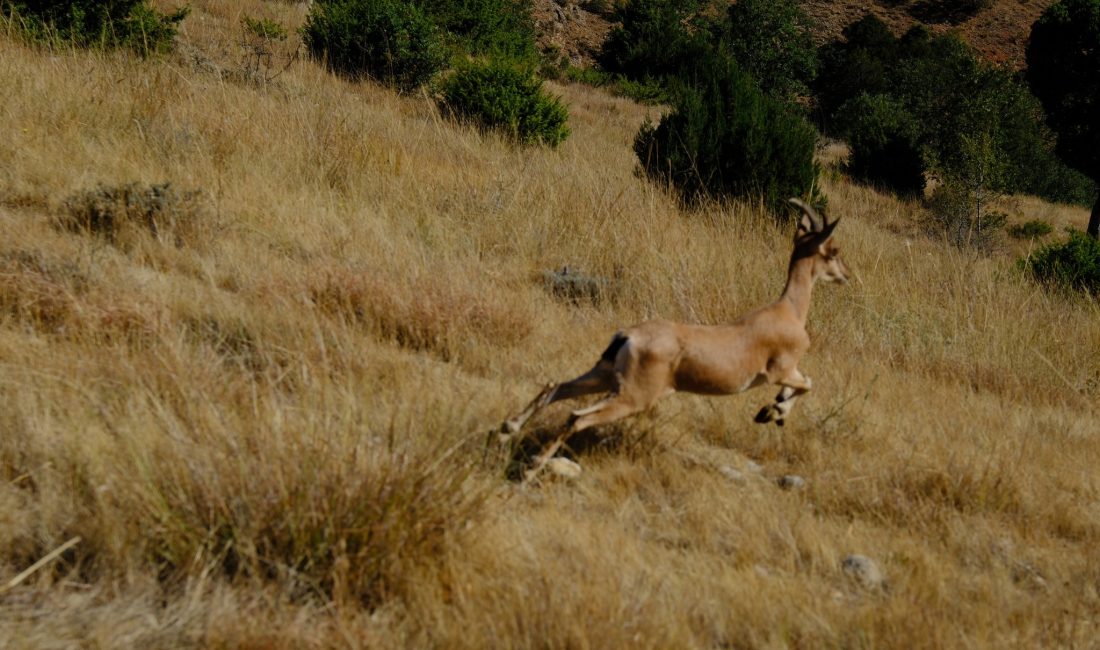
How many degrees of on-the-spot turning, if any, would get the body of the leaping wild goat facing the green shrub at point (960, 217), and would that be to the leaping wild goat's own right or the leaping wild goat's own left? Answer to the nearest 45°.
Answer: approximately 90° to the leaping wild goat's own left

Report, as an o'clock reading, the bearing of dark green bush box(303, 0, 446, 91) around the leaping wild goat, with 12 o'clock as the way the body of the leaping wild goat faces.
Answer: The dark green bush is roughly at 8 o'clock from the leaping wild goat.

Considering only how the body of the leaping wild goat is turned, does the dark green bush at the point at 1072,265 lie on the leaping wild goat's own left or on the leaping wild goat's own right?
on the leaping wild goat's own left

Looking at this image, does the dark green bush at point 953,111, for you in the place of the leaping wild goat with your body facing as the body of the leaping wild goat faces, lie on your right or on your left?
on your left

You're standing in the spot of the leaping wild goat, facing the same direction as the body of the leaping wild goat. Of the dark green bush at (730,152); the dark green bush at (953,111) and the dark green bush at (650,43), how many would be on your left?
3

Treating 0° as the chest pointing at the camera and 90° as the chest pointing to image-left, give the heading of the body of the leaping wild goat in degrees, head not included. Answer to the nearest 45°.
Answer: approximately 270°

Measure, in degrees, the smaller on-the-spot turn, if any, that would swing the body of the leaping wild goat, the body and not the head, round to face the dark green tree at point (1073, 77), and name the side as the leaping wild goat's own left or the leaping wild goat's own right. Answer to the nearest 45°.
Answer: approximately 90° to the leaping wild goat's own left

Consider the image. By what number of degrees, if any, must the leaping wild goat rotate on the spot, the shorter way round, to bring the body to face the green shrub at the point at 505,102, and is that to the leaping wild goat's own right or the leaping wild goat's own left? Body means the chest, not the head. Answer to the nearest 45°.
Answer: approximately 90° to the leaping wild goat's own left

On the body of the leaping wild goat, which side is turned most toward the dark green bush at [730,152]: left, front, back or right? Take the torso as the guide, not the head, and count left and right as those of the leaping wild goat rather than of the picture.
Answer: left
